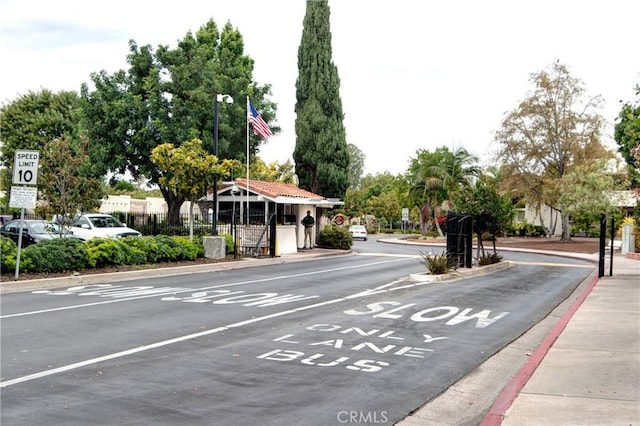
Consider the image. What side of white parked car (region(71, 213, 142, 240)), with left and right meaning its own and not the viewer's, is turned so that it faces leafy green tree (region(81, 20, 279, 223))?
left

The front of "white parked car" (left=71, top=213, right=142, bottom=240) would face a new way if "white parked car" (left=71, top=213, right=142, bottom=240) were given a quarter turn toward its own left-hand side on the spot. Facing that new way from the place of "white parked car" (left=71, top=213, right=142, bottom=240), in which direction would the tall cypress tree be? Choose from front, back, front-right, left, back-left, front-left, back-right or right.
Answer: front

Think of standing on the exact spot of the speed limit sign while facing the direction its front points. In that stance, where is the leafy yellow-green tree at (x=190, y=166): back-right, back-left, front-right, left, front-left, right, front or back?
back-left

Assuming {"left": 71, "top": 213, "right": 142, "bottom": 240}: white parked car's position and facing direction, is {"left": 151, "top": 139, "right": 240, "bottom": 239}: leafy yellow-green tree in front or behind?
in front

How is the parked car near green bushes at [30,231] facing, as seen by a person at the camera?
facing the viewer and to the right of the viewer

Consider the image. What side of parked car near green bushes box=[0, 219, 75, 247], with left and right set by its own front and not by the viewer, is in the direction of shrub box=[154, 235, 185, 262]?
front

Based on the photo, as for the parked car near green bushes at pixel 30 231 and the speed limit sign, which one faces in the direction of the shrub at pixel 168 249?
the parked car near green bushes

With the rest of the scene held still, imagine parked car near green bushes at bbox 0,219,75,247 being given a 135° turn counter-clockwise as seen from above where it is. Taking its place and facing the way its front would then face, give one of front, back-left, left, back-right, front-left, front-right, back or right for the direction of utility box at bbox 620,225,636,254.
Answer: right

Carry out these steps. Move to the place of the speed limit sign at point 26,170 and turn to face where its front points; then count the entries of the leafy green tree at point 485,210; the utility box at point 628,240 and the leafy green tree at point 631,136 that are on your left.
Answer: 3

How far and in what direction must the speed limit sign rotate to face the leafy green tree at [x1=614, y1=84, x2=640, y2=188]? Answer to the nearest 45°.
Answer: approximately 90° to its left

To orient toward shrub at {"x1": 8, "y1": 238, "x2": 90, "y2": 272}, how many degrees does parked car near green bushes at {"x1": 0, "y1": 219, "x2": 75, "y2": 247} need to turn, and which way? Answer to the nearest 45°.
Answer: approximately 45° to its right

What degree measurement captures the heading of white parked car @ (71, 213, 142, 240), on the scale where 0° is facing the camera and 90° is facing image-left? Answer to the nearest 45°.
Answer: approximately 315°
